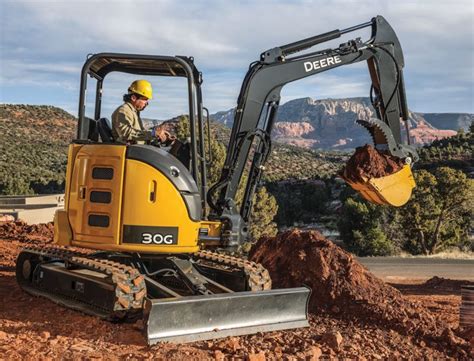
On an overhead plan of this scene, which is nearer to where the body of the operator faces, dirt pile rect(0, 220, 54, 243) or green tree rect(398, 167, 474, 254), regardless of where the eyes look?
the green tree

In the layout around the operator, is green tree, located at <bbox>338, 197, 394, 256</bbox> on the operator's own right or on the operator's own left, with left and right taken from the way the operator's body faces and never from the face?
on the operator's own left

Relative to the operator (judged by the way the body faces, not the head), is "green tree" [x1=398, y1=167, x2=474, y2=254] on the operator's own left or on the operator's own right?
on the operator's own left

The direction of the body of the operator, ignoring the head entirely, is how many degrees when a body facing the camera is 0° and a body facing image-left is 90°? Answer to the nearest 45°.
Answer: approximately 270°
